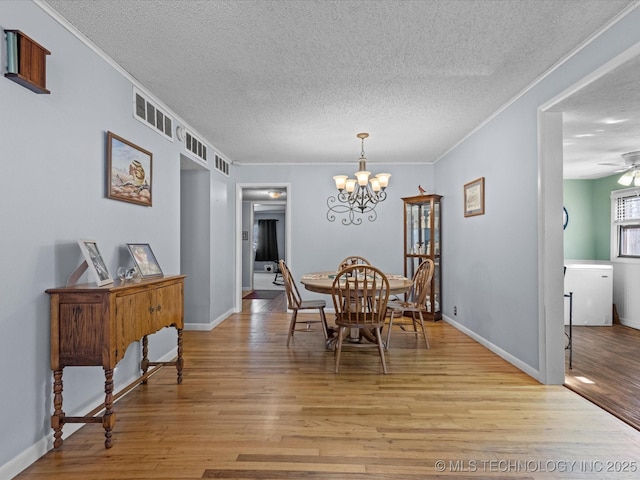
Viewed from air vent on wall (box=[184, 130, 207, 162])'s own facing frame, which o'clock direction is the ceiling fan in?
The ceiling fan is roughly at 11 o'clock from the air vent on wall.

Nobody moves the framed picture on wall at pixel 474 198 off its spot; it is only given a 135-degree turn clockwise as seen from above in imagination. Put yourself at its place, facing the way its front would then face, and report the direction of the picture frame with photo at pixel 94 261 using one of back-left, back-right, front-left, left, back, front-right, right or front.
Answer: back-left

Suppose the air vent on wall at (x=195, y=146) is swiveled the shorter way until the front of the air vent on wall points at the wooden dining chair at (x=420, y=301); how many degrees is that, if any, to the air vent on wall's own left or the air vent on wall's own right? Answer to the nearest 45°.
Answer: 0° — it already faces it

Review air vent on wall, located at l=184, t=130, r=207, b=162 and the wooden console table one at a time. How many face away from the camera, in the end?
0

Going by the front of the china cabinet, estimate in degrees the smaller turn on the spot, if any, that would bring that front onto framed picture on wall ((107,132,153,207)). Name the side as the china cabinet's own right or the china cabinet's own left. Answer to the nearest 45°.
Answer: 0° — it already faces it

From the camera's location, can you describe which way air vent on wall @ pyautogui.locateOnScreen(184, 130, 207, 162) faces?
facing the viewer and to the right of the viewer

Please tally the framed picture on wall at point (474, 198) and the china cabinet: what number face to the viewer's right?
0

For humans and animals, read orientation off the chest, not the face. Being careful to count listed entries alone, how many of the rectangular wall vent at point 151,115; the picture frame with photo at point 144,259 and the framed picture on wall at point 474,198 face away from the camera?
0

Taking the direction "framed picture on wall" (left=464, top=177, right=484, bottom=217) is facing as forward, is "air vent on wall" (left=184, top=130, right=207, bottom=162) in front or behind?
in front

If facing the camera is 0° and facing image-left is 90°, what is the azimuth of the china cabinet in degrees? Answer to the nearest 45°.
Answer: approximately 45°

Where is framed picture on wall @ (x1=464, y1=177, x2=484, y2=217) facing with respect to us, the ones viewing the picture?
facing the viewer and to the left of the viewer

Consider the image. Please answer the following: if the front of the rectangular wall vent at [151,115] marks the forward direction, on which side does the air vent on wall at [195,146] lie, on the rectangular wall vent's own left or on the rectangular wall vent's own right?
on the rectangular wall vent's own left

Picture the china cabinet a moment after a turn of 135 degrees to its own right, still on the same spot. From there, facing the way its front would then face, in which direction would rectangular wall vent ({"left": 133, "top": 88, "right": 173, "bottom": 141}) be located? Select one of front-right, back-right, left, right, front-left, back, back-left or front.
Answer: back-left
